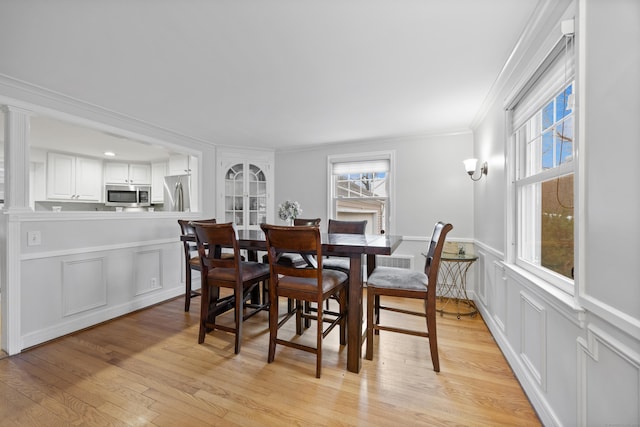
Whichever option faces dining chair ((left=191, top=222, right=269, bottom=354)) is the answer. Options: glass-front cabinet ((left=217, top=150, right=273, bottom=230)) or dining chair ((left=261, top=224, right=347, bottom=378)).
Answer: the glass-front cabinet

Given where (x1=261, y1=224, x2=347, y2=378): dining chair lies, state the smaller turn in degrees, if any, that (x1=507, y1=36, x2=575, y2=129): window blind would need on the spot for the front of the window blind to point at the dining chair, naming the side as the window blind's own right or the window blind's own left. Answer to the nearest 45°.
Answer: approximately 45° to the window blind's own left

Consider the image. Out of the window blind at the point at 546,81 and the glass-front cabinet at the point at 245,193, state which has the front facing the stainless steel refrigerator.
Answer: the window blind

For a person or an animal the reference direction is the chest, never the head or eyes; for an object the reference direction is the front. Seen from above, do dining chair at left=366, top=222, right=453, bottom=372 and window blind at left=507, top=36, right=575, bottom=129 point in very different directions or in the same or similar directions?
same or similar directions

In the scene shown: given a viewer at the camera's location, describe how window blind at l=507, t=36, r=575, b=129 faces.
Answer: facing to the left of the viewer

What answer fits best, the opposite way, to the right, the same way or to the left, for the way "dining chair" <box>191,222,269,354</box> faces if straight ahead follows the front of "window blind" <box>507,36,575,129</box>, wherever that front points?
to the right

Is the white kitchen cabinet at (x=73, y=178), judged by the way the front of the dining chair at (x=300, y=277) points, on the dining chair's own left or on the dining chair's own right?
on the dining chair's own left

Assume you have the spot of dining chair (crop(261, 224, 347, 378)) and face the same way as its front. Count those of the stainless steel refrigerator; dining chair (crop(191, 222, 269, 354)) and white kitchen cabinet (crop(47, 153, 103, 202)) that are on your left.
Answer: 3

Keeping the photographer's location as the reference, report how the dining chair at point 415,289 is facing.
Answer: facing to the left of the viewer

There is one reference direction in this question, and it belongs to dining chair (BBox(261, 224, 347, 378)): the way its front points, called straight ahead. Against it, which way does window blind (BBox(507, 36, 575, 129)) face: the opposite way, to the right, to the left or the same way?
to the left

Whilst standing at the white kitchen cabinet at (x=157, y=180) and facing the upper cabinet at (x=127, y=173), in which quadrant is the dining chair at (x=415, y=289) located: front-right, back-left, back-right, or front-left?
back-left

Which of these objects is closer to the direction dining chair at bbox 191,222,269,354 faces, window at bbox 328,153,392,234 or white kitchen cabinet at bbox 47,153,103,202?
the window

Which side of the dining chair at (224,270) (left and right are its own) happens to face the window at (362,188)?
front

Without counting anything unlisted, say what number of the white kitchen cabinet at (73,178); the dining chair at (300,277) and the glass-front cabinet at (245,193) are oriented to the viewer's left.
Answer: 0

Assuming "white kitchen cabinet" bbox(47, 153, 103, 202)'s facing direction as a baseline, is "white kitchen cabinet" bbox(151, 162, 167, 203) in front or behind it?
in front

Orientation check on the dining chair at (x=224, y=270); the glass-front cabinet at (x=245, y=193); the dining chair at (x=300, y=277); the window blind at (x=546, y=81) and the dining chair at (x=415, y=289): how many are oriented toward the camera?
1

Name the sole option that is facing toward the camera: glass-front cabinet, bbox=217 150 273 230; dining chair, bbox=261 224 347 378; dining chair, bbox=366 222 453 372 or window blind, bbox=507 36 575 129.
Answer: the glass-front cabinet
